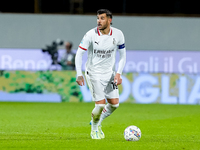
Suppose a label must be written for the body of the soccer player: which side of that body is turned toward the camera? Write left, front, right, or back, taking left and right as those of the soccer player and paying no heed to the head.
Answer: front
